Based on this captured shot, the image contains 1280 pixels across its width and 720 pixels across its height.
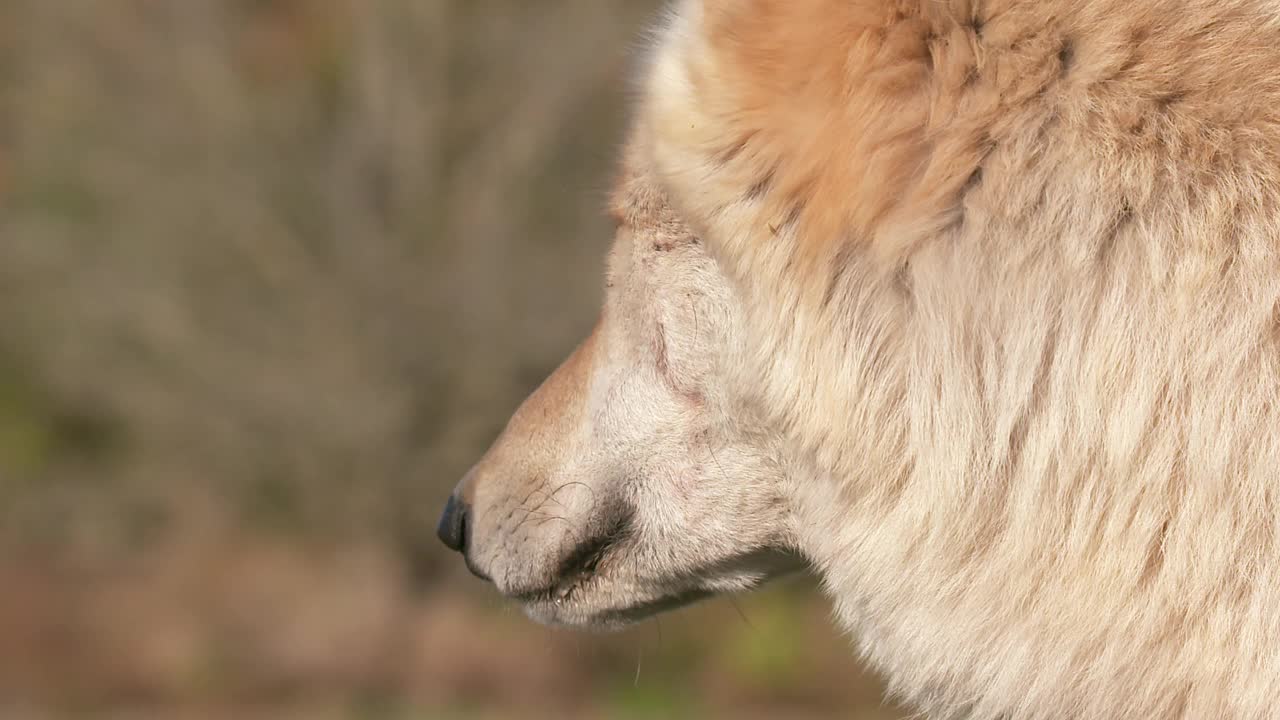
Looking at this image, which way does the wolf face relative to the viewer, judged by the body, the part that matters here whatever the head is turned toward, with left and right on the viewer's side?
facing to the left of the viewer
